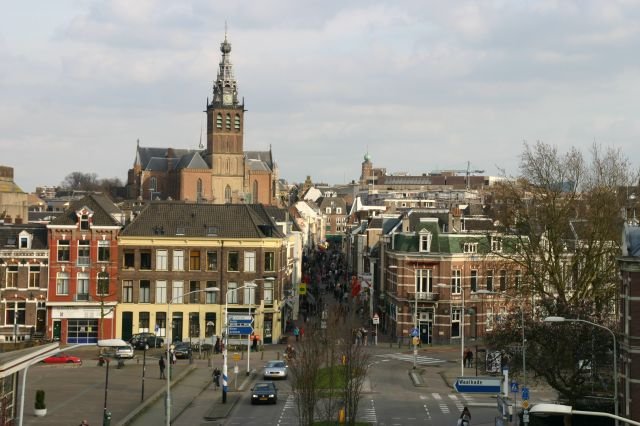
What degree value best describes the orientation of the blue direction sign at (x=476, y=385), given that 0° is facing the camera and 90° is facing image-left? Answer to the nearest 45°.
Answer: approximately 0°
